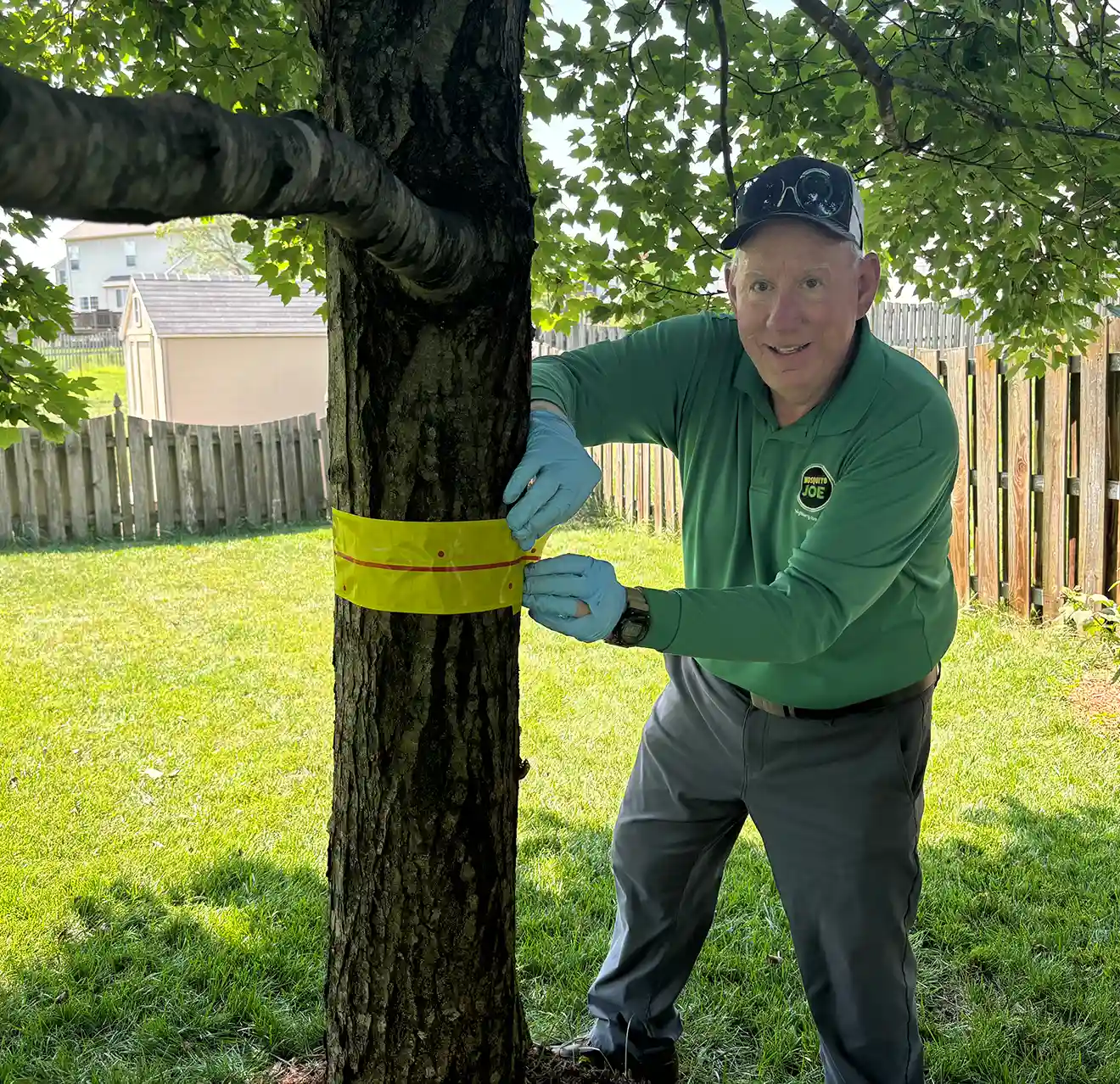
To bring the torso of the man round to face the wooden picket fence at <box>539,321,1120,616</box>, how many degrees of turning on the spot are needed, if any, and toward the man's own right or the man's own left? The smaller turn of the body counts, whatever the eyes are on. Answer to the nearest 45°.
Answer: approximately 135° to the man's own right

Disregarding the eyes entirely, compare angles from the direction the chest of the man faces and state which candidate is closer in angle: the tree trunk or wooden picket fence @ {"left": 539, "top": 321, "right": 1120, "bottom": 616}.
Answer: the tree trunk

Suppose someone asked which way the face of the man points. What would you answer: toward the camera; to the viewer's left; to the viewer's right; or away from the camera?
toward the camera

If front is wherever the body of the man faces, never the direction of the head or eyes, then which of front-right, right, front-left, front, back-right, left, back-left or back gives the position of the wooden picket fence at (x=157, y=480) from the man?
right

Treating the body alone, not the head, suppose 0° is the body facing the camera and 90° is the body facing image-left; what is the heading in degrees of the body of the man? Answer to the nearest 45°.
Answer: approximately 45°

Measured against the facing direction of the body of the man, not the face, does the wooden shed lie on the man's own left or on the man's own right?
on the man's own right

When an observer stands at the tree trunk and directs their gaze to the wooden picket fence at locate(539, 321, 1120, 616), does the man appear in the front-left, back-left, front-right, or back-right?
front-right

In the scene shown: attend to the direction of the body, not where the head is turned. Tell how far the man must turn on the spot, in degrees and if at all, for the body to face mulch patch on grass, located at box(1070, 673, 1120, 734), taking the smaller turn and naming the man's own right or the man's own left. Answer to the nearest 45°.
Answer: approximately 180°
